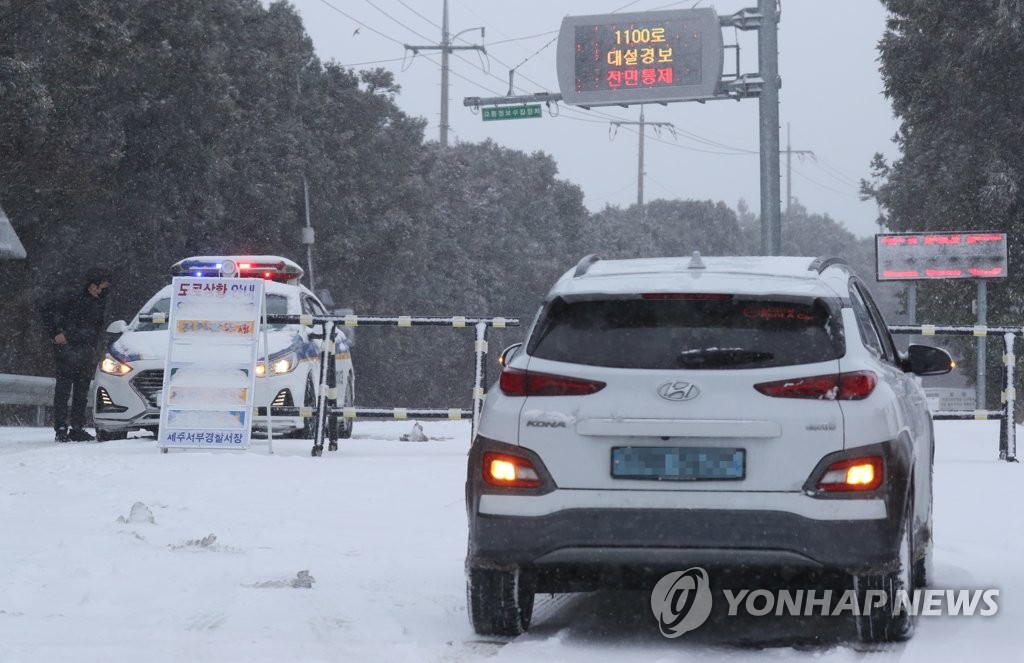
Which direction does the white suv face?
away from the camera

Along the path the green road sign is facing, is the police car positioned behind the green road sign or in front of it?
in front

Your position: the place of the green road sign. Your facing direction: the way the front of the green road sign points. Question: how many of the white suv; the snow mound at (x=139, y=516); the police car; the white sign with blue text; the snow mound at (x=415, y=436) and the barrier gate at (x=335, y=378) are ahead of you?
6

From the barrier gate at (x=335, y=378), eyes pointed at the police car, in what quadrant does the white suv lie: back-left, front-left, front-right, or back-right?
back-left

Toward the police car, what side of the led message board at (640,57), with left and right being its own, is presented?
front

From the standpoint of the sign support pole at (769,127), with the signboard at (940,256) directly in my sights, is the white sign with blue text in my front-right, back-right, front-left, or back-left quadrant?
back-right

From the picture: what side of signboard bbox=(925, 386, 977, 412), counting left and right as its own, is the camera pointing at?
front

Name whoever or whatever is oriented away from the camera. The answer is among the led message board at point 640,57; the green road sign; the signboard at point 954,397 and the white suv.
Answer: the white suv

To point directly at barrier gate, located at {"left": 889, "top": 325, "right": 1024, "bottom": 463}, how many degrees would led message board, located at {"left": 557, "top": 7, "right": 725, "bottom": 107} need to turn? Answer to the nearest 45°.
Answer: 0° — it already faces it

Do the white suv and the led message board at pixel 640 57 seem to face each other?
yes

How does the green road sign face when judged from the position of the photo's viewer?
facing the viewer

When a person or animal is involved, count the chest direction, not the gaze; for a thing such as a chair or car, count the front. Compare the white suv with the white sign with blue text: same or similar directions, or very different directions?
very different directions
